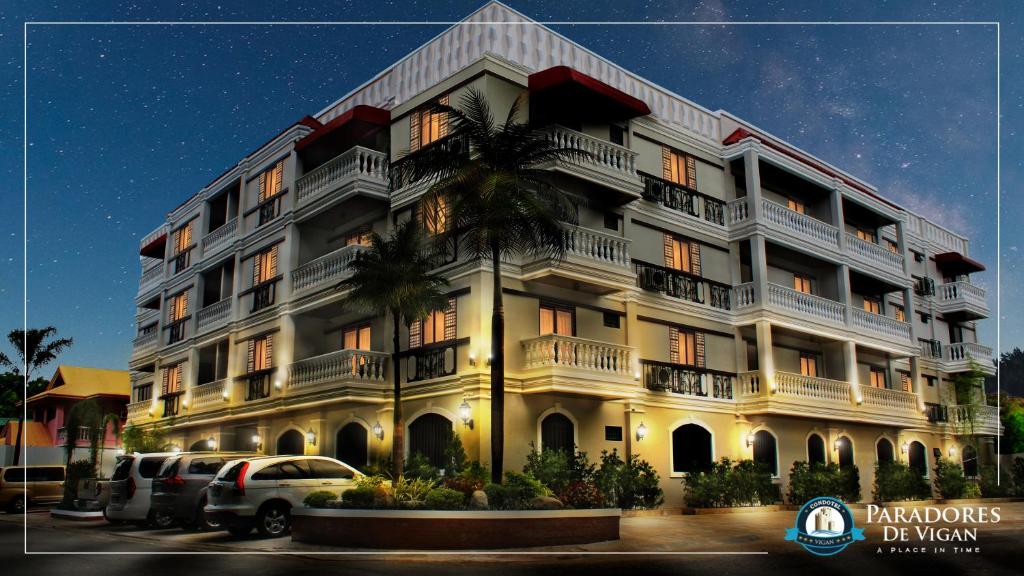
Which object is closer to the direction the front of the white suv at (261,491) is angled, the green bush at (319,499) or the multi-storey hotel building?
the multi-storey hotel building

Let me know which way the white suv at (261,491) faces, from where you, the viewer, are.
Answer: facing away from the viewer and to the right of the viewer

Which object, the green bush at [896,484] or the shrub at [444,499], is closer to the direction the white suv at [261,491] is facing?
the green bush

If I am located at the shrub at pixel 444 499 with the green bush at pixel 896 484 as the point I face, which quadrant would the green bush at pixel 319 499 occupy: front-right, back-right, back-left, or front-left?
back-left

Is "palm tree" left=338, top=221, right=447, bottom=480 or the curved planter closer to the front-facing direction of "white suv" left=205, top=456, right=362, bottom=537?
the palm tree

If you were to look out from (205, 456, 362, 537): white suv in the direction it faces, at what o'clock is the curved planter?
The curved planter is roughly at 3 o'clock from the white suv.
